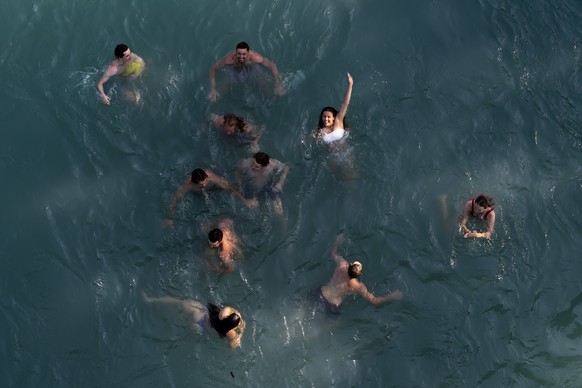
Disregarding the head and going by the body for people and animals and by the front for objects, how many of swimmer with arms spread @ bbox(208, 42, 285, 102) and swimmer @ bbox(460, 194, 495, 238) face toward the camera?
2

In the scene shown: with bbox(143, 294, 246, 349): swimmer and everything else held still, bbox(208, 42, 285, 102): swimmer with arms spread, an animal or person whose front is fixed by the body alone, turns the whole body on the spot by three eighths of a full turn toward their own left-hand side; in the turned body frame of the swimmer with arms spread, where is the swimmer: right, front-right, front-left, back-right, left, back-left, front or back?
back-right

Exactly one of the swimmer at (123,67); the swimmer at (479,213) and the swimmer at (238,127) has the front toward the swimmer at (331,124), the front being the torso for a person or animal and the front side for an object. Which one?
the swimmer at (123,67)

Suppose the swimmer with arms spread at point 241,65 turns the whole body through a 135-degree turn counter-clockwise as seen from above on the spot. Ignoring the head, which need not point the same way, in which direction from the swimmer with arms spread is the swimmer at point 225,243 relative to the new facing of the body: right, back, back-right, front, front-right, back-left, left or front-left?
back-right

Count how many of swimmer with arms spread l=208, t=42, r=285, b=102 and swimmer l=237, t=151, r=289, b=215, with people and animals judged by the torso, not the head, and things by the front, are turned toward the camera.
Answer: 2

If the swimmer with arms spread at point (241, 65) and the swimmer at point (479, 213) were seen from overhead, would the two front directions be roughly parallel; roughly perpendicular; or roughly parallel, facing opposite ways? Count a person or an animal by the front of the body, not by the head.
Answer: roughly parallel

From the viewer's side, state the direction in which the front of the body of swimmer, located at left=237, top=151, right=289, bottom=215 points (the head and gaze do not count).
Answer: toward the camera

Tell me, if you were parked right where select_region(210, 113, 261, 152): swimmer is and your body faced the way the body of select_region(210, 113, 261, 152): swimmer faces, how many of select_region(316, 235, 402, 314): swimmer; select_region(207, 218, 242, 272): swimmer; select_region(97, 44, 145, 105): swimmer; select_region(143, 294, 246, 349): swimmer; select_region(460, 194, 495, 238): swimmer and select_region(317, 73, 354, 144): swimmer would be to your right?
1

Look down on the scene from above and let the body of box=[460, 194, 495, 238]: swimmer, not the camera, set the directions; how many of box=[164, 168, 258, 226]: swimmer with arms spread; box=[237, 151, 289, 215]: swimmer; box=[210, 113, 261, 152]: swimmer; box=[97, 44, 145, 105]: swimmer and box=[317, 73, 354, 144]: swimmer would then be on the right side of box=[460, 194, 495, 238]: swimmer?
5

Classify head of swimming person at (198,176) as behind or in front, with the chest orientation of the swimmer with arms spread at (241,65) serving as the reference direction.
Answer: in front

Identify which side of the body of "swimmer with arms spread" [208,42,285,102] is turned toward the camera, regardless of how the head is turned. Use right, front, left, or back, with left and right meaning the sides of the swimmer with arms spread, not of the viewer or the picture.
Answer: front

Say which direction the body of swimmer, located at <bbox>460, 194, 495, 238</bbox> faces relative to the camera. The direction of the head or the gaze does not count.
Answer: toward the camera

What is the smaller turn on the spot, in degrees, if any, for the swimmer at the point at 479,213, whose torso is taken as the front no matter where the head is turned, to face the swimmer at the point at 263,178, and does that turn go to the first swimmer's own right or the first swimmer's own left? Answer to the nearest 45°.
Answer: approximately 90° to the first swimmer's own right

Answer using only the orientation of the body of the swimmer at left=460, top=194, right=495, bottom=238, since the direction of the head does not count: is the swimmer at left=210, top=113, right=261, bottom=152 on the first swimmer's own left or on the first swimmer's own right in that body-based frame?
on the first swimmer's own right

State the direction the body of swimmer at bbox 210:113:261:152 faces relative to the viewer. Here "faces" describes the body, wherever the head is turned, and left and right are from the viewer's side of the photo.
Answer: facing the viewer and to the left of the viewer
